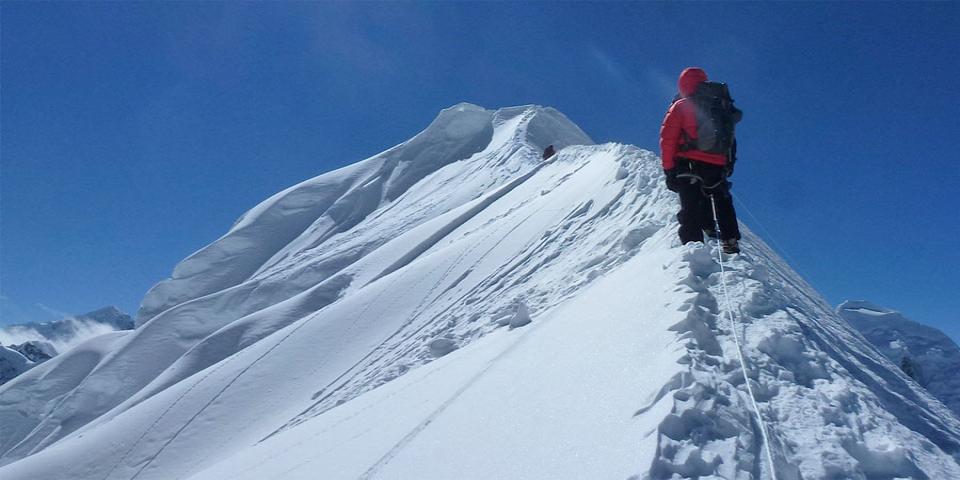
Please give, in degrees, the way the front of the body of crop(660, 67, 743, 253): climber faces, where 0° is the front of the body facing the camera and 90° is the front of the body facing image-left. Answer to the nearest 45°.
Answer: approximately 135°
